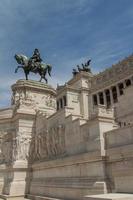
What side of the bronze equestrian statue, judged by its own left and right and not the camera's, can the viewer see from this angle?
left
